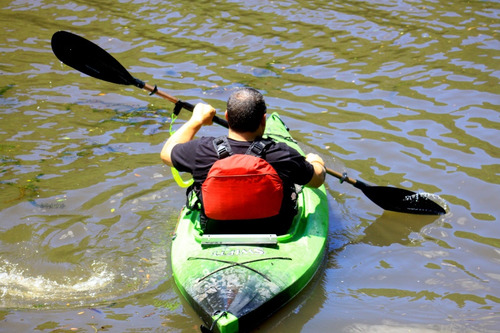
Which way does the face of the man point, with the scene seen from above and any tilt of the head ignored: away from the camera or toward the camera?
away from the camera

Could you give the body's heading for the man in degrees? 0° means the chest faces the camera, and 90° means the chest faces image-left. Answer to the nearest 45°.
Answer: approximately 180°
